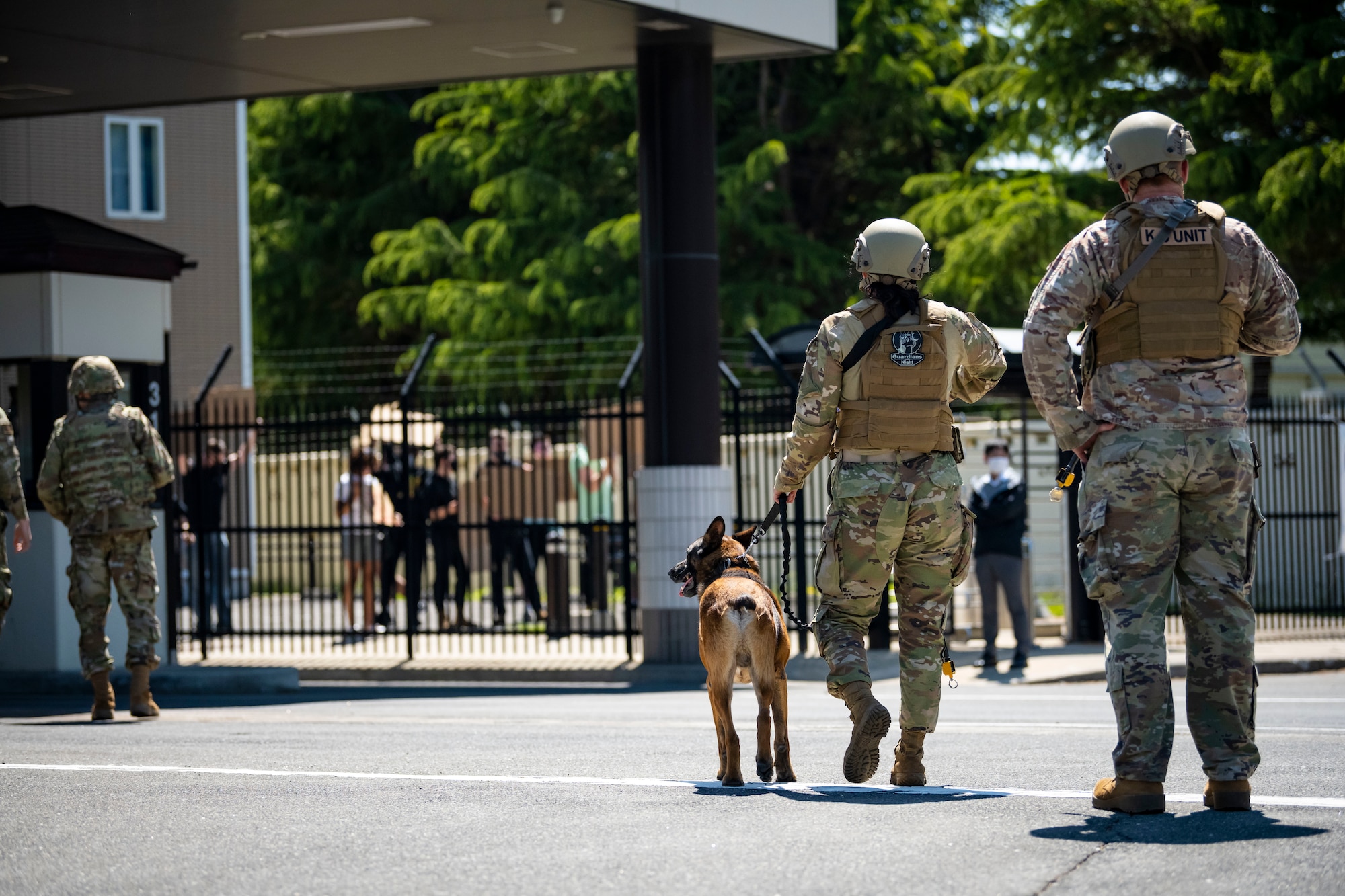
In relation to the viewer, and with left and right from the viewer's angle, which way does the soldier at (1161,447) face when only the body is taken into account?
facing away from the viewer

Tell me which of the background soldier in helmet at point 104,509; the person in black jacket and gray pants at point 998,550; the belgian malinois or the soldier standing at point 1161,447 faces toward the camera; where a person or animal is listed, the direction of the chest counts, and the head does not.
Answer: the person in black jacket and gray pants

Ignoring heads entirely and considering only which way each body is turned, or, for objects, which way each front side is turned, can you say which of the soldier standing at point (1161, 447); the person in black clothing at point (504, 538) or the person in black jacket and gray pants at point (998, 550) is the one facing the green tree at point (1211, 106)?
the soldier standing

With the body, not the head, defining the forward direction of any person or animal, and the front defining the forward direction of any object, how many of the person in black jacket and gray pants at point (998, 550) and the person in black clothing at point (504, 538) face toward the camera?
2

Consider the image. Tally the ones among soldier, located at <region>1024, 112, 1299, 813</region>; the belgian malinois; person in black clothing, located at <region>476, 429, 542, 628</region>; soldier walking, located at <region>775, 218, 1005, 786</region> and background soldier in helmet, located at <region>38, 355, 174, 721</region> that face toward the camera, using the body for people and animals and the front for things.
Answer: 1

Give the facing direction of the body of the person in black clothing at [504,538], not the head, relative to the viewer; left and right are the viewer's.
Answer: facing the viewer

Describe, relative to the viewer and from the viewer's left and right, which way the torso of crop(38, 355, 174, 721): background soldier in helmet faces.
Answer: facing away from the viewer

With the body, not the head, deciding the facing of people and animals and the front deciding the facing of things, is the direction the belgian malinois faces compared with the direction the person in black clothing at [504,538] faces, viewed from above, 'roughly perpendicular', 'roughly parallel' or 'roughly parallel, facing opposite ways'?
roughly parallel, facing opposite ways

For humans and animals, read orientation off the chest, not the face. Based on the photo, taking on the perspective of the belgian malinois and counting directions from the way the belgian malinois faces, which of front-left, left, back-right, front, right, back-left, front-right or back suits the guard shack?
front-left

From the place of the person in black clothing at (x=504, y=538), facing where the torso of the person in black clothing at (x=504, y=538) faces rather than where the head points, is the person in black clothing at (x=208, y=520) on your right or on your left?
on your right

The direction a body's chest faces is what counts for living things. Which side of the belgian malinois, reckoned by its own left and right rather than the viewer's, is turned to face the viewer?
back

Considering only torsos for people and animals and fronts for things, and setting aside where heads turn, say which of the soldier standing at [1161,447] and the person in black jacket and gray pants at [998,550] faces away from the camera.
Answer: the soldier standing

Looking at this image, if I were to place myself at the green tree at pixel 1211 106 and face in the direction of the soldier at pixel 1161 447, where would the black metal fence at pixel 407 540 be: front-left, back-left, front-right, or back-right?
front-right

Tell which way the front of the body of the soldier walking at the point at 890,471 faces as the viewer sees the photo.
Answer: away from the camera

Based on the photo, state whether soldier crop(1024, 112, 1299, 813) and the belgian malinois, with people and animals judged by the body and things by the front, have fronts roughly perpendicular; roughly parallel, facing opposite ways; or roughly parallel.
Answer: roughly parallel

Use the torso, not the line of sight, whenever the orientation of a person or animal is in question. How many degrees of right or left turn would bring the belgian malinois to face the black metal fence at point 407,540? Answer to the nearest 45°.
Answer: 0° — it already faces it
